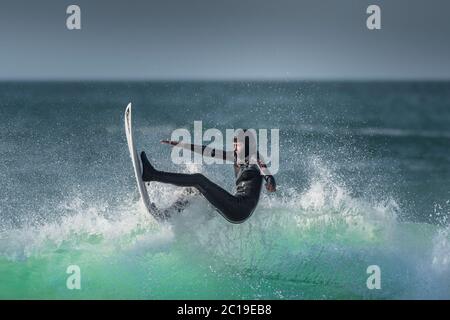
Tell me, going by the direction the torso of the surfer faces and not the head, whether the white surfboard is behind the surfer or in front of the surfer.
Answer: in front
